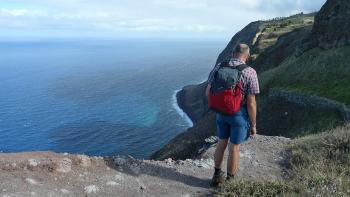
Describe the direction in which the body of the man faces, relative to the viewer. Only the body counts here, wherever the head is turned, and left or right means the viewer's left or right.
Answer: facing away from the viewer and to the right of the viewer
